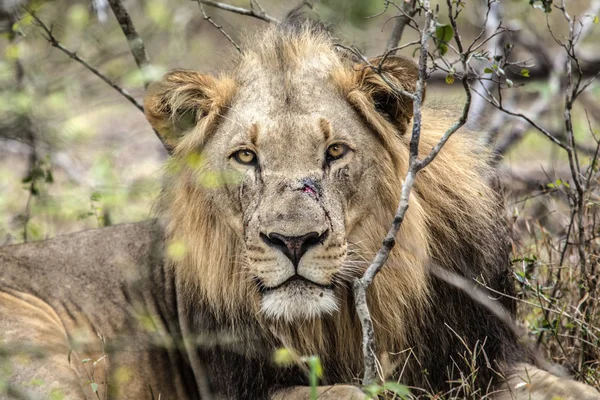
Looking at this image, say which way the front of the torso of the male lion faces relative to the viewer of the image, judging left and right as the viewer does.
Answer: facing the viewer and to the right of the viewer

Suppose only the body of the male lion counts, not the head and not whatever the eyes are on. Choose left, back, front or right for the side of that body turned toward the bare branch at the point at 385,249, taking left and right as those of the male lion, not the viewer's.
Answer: front
